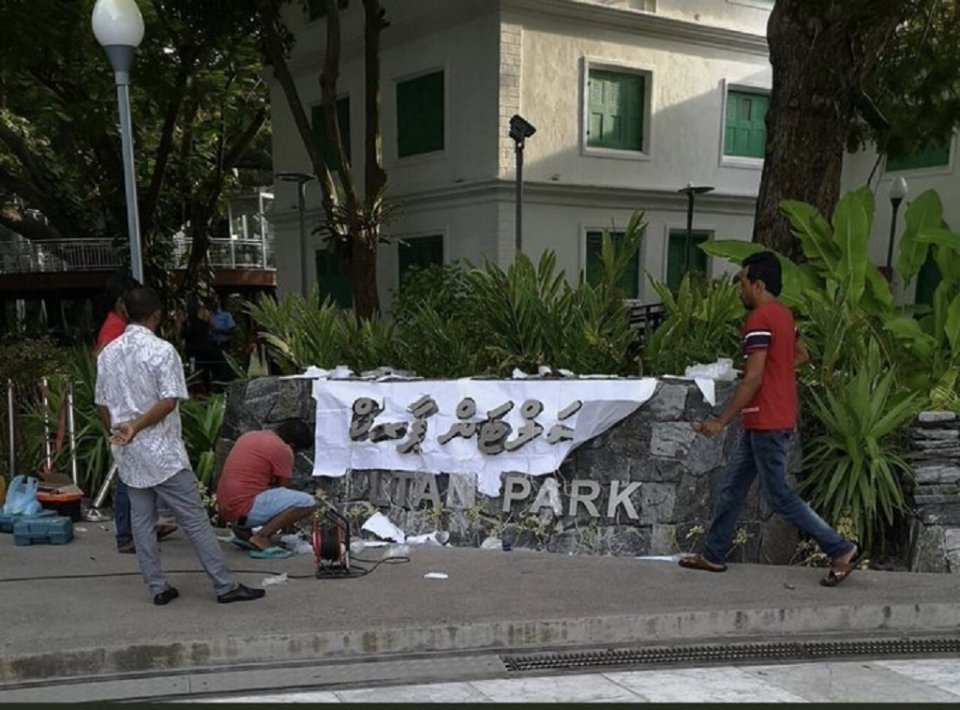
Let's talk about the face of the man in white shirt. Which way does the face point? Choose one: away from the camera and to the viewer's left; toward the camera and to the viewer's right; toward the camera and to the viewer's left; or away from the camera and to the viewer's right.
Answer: away from the camera and to the viewer's right

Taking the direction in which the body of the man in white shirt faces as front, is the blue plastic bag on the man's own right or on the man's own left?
on the man's own left

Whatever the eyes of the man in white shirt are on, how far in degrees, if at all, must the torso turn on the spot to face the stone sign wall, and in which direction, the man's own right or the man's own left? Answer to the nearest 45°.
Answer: approximately 45° to the man's own right

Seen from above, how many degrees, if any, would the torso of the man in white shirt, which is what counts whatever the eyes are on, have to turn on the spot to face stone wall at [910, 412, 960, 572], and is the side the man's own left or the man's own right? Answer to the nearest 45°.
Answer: approximately 45° to the man's own right

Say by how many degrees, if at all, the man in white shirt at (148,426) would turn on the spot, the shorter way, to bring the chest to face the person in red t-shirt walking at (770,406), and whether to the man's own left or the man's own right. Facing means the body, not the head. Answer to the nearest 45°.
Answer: approximately 45° to the man's own right

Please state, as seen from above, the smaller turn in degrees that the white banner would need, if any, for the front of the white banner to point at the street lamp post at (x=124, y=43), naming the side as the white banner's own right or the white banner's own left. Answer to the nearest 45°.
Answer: approximately 90° to the white banner's own right

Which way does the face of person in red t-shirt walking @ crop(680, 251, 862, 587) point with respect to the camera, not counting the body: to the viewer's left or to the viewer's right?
to the viewer's left

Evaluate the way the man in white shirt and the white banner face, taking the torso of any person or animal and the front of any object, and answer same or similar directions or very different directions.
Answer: very different directions

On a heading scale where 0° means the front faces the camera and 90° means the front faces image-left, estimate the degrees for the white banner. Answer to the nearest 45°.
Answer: approximately 0°

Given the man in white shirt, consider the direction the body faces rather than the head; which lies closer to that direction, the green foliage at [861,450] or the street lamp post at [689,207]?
the street lamp post

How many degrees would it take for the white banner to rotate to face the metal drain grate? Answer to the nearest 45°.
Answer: approximately 45° to its left

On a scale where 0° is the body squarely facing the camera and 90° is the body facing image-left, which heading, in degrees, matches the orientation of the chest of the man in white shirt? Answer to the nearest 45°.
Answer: approximately 225°

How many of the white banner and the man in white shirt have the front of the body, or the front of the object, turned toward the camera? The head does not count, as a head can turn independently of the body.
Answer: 1

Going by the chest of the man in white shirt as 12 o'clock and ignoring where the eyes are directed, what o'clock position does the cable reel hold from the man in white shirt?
The cable reel is roughly at 1 o'clock from the man in white shirt.
